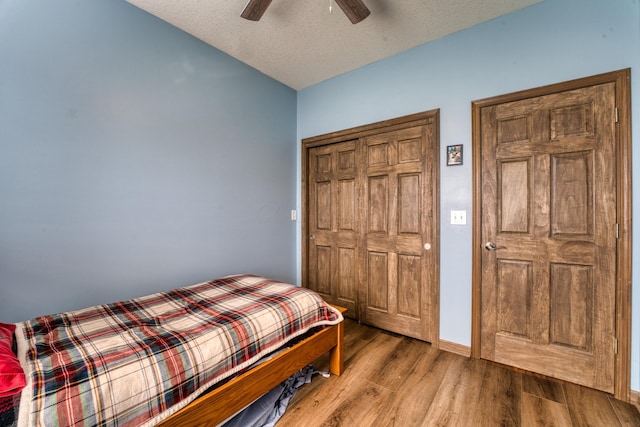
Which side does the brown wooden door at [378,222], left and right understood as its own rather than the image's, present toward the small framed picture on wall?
left

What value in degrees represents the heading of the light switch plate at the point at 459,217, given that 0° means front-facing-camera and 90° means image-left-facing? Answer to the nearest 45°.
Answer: approximately 0°

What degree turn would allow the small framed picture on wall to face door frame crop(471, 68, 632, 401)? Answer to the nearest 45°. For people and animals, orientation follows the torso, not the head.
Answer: approximately 90° to its left

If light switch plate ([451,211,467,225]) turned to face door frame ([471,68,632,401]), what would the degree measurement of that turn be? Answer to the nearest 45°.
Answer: approximately 90° to its left

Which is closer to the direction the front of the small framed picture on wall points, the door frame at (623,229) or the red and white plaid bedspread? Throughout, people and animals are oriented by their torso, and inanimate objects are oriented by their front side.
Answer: the red and white plaid bedspread

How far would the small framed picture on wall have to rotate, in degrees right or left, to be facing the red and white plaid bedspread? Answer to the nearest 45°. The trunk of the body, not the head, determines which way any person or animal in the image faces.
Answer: approximately 45° to its right

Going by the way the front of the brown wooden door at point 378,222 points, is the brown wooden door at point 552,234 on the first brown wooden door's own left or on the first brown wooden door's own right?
on the first brown wooden door's own left

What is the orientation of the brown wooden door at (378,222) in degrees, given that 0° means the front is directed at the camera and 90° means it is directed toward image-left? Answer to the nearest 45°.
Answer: approximately 45°

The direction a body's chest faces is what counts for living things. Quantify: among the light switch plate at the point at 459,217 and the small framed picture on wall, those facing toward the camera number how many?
2

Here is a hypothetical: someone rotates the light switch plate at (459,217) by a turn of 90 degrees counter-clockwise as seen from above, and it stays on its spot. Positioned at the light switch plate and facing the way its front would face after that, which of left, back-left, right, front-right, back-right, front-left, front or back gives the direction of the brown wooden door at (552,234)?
front

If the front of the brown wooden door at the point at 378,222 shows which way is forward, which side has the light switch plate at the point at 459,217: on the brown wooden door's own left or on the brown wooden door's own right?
on the brown wooden door's own left
